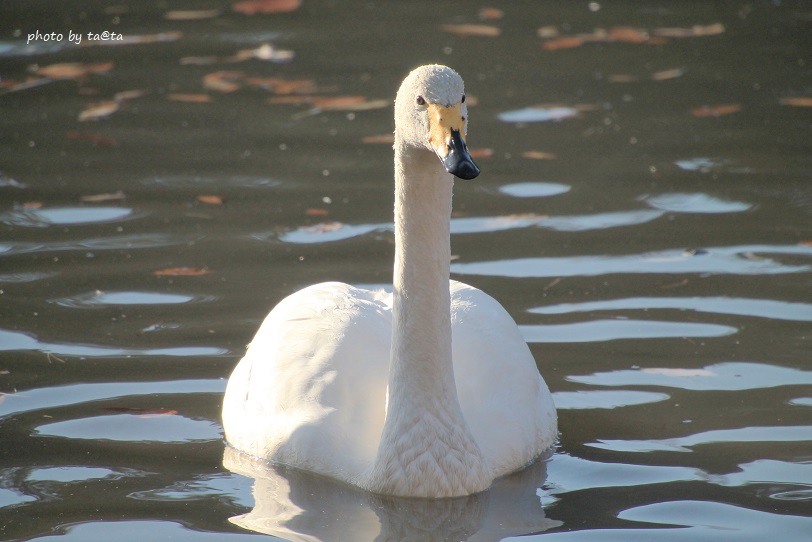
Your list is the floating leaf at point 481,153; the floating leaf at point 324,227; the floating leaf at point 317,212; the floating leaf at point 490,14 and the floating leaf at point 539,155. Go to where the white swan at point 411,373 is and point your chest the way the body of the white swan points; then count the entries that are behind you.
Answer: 5

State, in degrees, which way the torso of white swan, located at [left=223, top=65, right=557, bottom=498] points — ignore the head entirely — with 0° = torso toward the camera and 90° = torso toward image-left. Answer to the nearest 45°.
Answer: approximately 0°

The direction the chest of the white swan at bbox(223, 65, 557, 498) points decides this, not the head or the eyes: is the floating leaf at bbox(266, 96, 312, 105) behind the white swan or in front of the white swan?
behind

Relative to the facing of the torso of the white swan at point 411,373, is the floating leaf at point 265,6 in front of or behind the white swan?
behind

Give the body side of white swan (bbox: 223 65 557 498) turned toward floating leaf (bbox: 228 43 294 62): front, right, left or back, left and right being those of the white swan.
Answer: back

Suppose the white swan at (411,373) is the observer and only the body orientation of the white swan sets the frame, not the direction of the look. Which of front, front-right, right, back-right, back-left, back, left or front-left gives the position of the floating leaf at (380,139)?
back

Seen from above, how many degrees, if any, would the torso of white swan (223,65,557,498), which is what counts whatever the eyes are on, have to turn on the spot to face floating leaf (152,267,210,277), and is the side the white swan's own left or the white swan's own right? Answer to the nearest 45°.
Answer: approximately 135° to the white swan's own right

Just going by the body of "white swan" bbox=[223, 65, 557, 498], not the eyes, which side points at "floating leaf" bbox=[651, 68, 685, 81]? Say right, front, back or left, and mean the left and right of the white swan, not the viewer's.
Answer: back

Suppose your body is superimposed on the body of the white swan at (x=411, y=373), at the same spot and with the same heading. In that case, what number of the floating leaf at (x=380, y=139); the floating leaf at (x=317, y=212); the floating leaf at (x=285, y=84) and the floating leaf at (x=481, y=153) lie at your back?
4

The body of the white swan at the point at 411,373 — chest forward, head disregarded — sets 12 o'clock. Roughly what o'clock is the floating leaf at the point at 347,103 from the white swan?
The floating leaf is roughly at 6 o'clock from the white swan.

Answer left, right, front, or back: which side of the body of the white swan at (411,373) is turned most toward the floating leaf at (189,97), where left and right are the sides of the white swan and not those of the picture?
back

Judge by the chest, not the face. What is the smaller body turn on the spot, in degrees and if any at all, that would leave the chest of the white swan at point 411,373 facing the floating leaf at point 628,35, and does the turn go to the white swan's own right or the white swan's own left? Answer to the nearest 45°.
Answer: approximately 180°
